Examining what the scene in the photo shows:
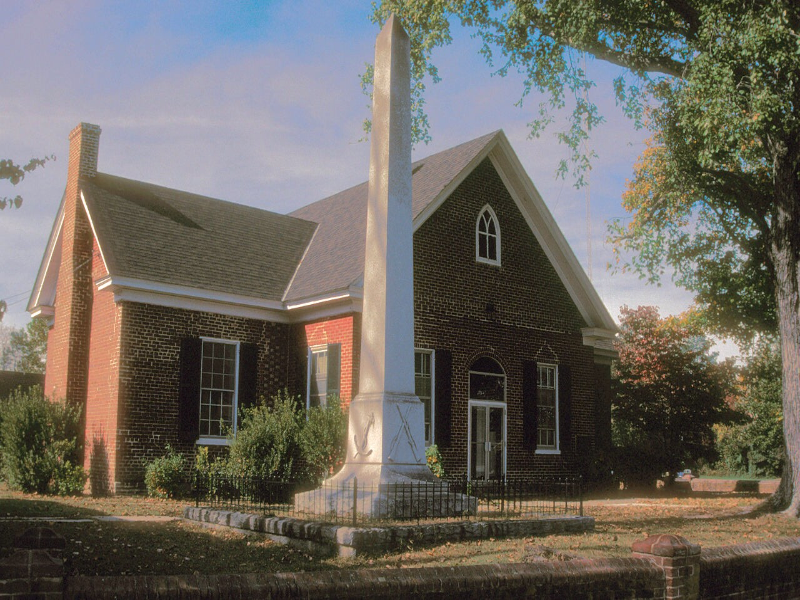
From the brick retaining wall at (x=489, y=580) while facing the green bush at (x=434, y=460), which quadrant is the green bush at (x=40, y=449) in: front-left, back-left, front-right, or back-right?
front-left

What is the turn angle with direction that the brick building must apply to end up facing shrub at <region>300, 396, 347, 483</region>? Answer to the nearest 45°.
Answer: approximately 45° to its right

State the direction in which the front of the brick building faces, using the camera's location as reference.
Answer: facing the viewer and to the right of the viewer

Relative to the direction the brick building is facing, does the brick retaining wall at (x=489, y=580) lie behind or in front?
in front

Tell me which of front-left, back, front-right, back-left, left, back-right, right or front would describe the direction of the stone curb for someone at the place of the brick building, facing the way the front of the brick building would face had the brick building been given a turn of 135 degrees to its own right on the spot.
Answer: left

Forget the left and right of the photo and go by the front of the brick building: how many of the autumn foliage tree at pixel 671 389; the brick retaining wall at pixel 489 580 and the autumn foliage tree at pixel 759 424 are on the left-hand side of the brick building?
2

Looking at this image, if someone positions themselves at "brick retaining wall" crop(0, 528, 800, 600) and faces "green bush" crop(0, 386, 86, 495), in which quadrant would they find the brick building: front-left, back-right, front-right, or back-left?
front-right

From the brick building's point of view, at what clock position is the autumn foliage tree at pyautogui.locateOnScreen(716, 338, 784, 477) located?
The autumn foliage tree is roughly at 9 o'clock from the brick building.

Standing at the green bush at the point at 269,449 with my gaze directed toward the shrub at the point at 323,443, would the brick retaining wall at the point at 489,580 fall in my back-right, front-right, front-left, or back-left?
front-right

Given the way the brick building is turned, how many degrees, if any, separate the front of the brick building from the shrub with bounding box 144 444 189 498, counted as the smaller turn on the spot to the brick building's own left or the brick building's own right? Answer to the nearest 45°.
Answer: approximately 90° to the brick building's own right

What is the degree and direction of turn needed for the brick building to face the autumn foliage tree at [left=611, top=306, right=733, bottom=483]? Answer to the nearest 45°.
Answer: approximately 90° to its left
